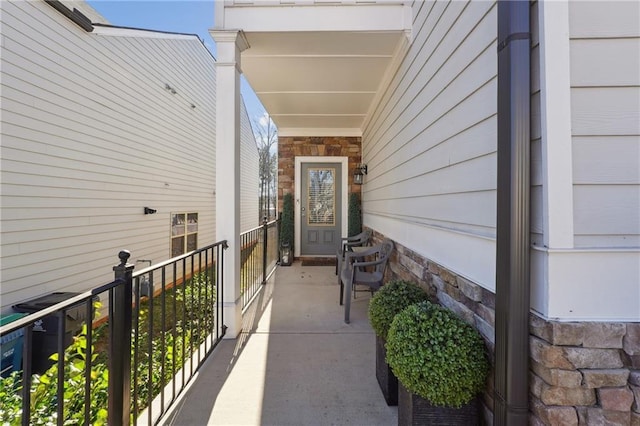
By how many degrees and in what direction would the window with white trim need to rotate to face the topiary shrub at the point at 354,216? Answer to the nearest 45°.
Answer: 0° — it already faces it

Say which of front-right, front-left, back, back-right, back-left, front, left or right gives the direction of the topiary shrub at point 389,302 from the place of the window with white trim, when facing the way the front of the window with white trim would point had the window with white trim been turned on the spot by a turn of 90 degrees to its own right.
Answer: front-left

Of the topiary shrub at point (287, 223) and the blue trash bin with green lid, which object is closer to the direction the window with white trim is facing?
the topiary shrub

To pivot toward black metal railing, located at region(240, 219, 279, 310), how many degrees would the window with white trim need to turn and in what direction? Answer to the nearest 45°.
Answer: approximately 45° to its right

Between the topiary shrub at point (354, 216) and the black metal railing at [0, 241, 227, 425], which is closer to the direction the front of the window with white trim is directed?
the topiary shrub

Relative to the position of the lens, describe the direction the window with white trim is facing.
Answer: facing the viewer and to the right of the viewer

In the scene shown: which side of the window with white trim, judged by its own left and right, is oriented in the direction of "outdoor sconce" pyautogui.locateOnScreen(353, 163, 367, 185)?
front

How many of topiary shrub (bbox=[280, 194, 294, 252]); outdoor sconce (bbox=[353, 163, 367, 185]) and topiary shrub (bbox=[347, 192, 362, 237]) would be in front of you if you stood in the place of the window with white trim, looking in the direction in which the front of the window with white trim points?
3

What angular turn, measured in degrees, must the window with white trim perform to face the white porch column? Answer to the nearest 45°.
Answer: approximately 45° to its right

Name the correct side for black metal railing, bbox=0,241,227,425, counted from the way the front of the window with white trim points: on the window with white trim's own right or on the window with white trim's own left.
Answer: on the window with white trim's own right

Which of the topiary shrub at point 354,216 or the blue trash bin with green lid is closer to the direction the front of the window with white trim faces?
the topiary shrub
